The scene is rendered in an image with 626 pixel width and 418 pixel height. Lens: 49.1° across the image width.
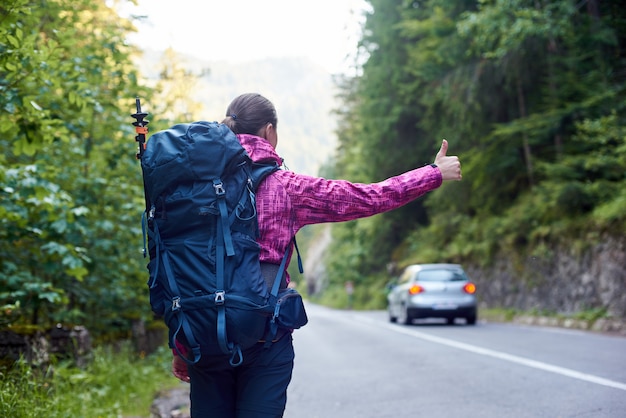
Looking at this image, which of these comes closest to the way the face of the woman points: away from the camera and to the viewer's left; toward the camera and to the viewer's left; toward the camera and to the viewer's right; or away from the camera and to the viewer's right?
away from the camera and to the viewer's right

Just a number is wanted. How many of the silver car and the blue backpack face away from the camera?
1

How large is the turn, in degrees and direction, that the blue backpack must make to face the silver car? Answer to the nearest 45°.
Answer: approximately 135° to its right

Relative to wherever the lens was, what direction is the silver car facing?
facing away from the viewer

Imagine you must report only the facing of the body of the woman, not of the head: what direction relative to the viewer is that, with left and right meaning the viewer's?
facing away from the viewer and to the right of the viewer

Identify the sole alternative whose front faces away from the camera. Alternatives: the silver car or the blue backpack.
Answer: the silver car

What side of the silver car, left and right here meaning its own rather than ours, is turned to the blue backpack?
back

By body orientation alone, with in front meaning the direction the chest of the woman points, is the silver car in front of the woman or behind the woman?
in front
